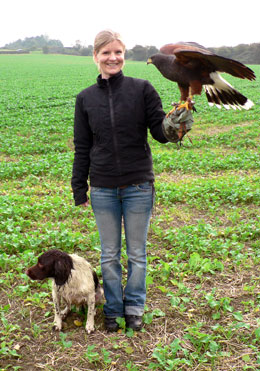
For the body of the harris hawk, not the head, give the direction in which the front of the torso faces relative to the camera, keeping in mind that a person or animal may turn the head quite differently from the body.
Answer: to the viewer's left

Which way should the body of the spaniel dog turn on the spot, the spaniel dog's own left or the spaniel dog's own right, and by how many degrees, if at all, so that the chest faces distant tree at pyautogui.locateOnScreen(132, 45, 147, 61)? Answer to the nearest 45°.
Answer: approximately 135° to the spaniel dog's own right

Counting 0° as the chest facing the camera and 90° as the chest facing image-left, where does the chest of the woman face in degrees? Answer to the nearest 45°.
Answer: approximately 0°

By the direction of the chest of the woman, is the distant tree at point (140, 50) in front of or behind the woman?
behind

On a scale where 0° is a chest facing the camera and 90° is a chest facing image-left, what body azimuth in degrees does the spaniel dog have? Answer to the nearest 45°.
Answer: approximately 45°

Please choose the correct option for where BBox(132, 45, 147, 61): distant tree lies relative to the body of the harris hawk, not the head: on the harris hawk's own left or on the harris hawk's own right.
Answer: on the harris hawk's own right
